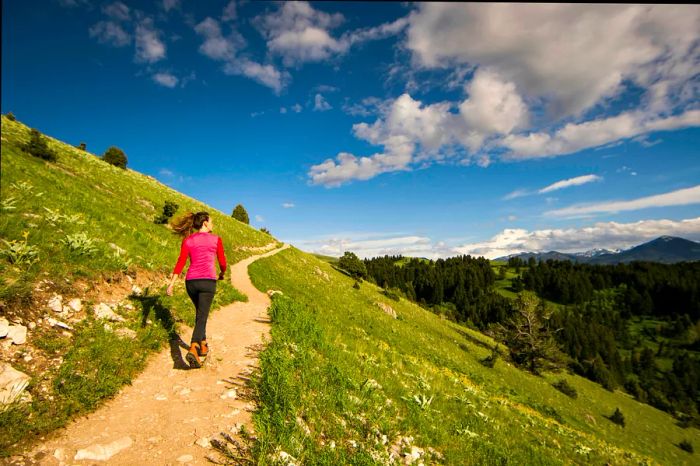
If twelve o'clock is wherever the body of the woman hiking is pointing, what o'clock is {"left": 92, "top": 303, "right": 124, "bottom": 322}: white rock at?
The white rock is roughly at 10 o'clock from the woman hiking.

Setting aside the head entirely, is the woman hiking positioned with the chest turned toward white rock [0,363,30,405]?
no

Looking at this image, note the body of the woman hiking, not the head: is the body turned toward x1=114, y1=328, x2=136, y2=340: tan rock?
no

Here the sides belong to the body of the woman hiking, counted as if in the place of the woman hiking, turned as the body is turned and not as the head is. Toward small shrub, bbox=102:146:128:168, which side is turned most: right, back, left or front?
front

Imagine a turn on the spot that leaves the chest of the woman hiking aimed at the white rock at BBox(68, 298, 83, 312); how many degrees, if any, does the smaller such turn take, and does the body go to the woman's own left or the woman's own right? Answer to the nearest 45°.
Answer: approximately 45° to the woman's own left

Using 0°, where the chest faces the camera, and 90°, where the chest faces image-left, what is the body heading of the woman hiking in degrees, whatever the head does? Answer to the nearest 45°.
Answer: approximately 180°

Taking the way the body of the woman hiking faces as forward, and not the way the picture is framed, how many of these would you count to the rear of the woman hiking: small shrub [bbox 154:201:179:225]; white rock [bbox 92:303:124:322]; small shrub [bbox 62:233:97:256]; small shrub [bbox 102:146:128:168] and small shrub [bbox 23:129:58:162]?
0

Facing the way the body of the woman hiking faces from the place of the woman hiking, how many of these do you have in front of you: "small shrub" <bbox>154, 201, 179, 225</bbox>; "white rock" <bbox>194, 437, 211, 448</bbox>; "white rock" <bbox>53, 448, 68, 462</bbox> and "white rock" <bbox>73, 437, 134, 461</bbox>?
1

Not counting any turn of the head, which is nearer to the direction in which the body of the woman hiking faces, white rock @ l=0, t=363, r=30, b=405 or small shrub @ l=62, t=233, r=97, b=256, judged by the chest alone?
the small shrub

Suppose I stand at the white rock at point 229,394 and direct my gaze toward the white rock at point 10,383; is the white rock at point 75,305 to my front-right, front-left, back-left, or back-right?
front-right

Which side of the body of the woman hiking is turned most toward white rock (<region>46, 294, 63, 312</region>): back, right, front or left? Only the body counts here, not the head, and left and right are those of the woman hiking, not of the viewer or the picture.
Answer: left

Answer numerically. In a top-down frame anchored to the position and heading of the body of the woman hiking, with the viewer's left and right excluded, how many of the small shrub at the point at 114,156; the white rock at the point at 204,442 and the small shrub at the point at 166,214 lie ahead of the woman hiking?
2

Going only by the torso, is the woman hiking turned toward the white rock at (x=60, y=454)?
no

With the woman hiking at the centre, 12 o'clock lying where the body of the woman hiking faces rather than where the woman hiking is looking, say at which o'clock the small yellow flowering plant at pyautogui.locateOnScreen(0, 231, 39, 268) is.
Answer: The small yellow flowering plant is roughly at 10 o'clock from the woman hiking.

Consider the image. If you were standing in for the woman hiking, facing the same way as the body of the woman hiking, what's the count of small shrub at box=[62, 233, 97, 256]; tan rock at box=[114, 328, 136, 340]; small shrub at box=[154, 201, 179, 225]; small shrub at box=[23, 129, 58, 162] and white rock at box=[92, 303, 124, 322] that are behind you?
0

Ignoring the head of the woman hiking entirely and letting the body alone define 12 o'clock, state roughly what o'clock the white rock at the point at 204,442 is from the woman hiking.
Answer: The white rock is roughly at 6 o'clock from the woman hiking.

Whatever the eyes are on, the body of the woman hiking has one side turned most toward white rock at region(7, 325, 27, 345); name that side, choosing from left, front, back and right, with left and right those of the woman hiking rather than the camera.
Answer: left

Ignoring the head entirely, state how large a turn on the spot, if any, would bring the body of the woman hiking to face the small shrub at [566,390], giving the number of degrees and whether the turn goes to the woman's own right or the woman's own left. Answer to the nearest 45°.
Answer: approximately 45° to the woman's own right

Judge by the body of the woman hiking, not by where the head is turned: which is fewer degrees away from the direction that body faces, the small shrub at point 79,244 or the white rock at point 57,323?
the small shrub

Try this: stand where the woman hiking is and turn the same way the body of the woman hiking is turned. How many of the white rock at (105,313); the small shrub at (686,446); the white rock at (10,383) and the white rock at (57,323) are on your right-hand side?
1
